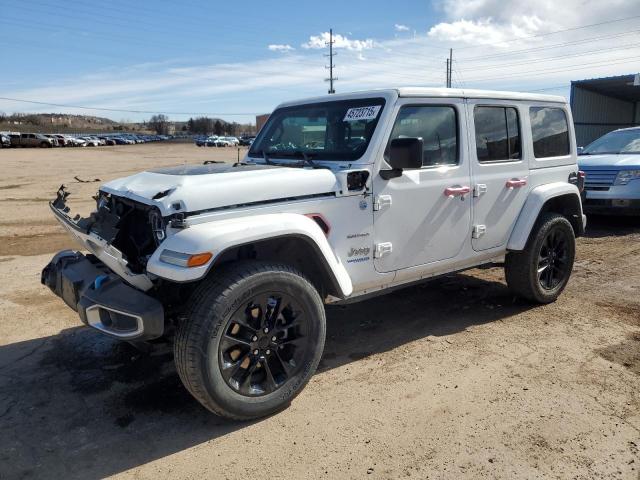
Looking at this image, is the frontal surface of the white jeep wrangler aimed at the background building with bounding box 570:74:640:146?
no

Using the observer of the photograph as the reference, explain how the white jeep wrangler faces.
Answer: facing the viewer and to the left of the viewer
